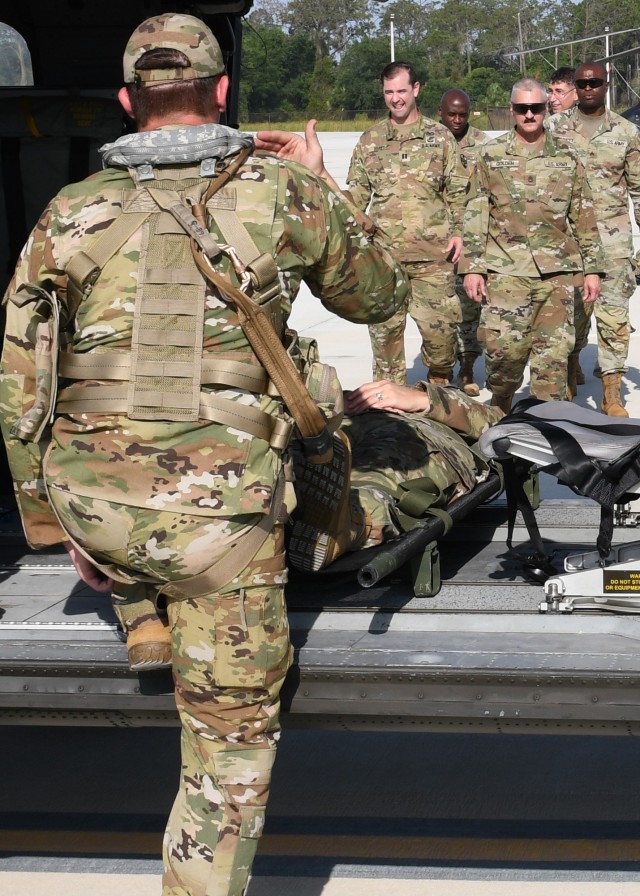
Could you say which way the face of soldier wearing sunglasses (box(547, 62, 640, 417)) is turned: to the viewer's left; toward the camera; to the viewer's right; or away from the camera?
toward the camera

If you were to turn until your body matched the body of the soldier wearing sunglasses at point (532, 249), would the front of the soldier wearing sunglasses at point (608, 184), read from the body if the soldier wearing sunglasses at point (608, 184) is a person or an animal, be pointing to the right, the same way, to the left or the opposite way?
the same way

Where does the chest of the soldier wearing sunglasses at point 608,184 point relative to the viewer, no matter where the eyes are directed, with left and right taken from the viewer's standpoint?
facing the viewer

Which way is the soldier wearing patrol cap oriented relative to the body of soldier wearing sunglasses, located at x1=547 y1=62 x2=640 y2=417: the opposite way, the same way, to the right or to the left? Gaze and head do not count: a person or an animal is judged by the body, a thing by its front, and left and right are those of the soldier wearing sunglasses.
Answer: the opposite way

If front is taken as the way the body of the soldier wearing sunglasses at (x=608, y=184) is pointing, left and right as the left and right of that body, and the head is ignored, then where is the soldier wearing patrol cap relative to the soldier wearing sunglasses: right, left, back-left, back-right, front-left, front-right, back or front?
front

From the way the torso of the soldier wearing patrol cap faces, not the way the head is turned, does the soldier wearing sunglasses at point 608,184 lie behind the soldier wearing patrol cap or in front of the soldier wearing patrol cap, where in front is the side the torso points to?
in front

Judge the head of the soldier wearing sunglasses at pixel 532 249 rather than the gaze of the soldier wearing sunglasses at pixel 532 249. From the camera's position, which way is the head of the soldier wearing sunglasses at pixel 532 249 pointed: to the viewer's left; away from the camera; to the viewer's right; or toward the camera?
toward the camera

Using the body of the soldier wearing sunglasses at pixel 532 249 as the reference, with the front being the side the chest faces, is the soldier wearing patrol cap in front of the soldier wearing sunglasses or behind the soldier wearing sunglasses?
in front

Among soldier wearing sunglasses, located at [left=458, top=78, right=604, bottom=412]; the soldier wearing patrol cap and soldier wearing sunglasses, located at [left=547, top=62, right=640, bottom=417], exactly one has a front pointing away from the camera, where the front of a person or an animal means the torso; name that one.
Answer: the soldier wearing patrol cap

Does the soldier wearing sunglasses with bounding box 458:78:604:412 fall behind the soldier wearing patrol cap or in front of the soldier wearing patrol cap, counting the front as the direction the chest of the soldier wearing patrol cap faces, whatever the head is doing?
in front

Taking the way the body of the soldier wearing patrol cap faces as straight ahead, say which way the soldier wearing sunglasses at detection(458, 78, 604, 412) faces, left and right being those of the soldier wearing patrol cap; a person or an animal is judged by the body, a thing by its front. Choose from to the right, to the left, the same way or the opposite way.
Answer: the opposite way

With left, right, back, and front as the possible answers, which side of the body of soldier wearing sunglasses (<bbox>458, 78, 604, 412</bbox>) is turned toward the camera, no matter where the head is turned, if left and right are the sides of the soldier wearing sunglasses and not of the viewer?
front

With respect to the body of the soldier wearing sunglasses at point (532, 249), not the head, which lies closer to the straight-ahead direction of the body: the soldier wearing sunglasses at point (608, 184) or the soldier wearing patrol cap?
the soldier wearing patrol cap

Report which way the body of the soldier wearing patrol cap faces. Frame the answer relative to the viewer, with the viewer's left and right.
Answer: facing away from the viewer

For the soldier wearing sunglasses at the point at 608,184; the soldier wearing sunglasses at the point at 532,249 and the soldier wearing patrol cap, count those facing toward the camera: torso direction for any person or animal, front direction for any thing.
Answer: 2
